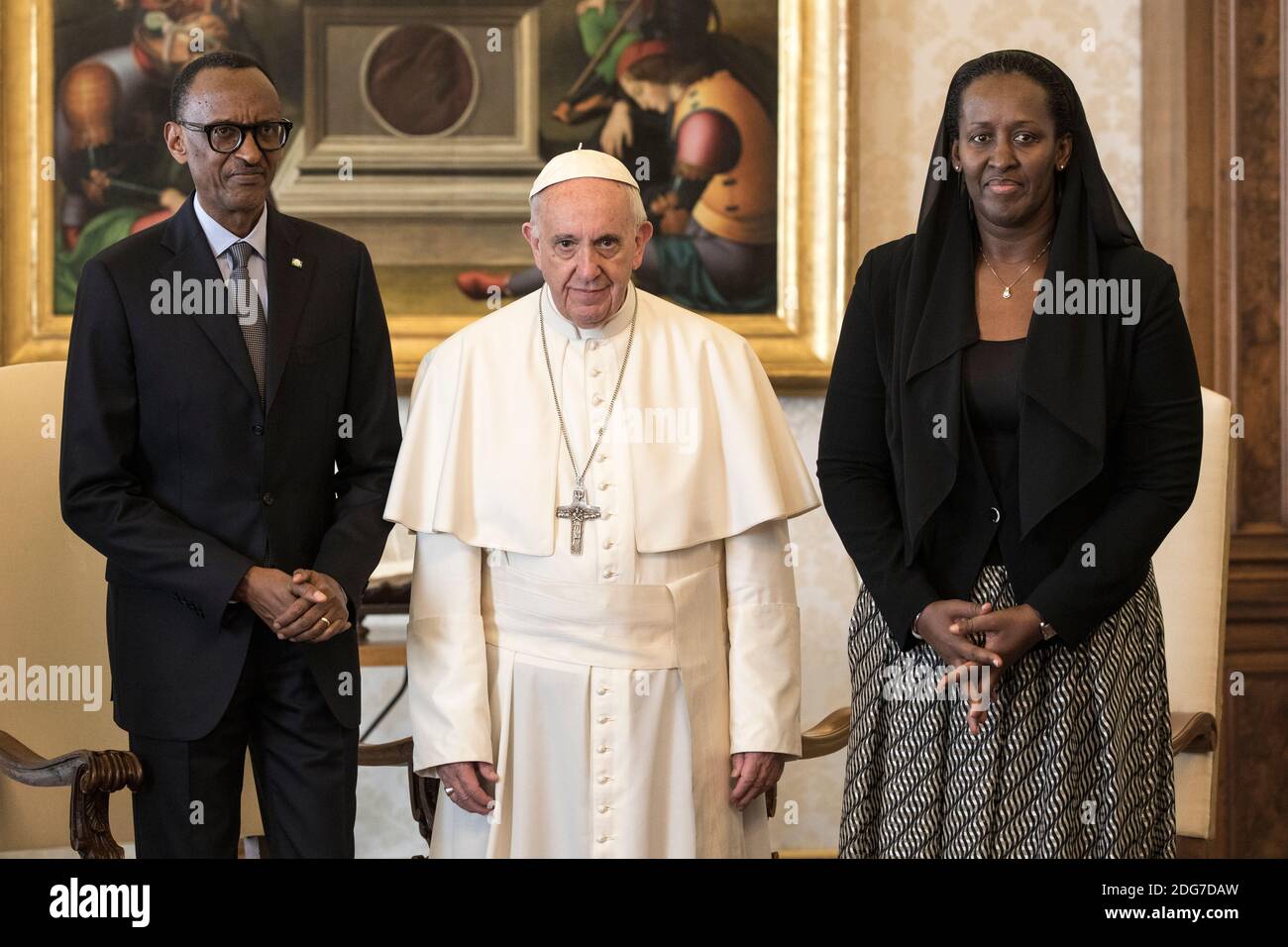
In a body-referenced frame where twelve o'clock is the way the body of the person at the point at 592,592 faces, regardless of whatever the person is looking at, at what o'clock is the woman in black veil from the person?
The woman in black veil is roughly at 10 o'clock from the person.

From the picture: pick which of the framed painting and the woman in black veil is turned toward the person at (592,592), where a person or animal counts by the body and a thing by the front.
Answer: the framed painting

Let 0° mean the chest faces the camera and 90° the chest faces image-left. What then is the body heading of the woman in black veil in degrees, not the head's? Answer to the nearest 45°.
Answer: approximately 0°

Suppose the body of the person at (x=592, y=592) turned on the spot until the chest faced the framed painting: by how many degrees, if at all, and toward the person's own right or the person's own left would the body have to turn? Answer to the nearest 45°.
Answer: approximately 180°

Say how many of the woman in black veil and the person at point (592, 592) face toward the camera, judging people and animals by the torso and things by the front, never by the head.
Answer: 2

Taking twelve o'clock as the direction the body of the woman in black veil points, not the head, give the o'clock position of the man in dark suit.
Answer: The man in dark suit is roughly at 3 o'clock from the woman in black veil.

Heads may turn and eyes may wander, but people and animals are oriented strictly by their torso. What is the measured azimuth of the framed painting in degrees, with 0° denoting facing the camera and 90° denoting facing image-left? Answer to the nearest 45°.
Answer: approximately 0°

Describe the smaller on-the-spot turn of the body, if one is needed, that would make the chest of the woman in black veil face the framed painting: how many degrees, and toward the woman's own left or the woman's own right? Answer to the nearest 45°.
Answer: approximately 135° to the woman's own right
